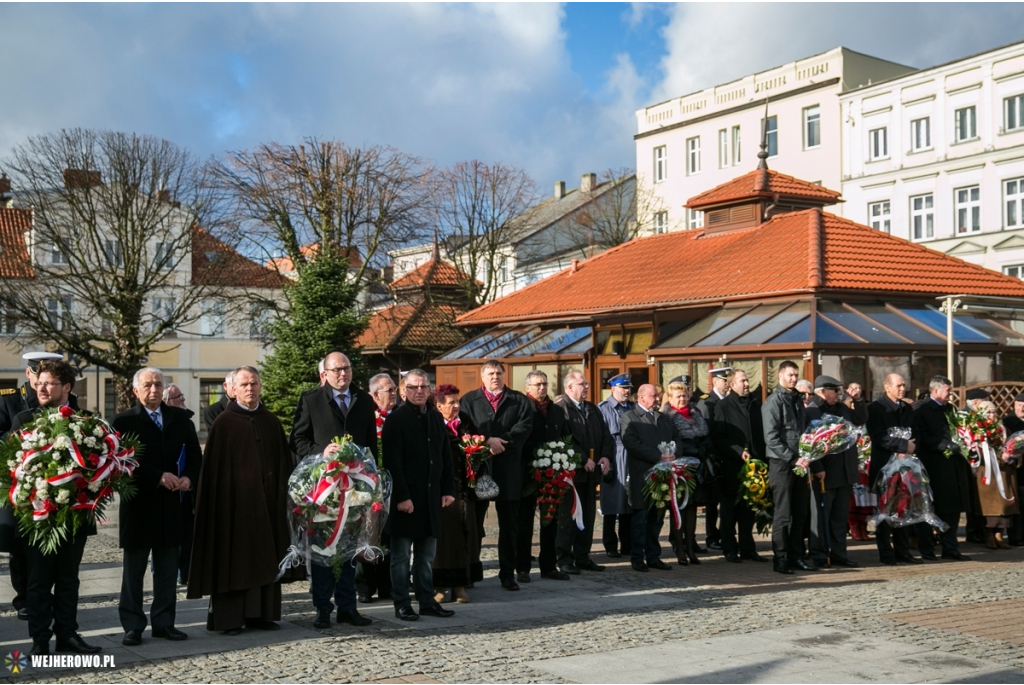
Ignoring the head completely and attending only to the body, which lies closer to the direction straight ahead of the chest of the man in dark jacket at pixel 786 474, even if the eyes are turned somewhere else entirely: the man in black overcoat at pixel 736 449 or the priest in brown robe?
the priest in brown robe

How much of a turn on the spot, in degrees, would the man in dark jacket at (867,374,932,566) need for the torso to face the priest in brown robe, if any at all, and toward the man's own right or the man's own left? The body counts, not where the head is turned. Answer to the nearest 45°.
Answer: approximately 90° to the man's own right

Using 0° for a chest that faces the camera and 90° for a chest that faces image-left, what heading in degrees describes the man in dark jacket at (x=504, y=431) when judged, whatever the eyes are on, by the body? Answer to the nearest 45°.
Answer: approximately 0°

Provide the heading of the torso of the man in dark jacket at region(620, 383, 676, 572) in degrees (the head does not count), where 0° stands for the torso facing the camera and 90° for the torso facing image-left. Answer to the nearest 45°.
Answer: approximately 315°

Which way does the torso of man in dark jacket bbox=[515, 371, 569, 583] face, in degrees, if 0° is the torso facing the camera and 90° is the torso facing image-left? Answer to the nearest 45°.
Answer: approximately 315°
